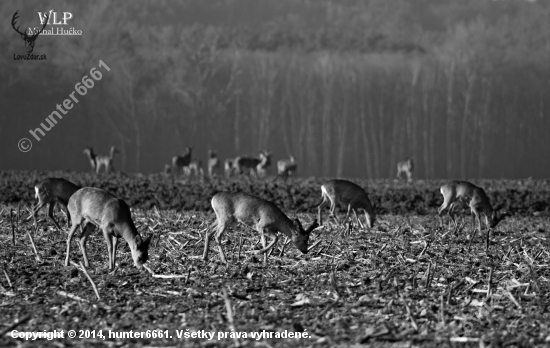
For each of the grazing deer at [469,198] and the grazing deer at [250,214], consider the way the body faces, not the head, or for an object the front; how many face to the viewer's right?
2

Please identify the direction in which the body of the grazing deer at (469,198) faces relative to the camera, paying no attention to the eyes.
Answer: to the viewer's right

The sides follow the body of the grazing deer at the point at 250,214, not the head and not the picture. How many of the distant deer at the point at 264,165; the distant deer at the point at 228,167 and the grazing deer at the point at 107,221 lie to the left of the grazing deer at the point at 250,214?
2

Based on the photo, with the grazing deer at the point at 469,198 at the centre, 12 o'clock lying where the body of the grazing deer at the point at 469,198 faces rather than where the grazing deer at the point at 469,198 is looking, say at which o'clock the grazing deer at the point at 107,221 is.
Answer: the grazing deer at the point at 107,221 is roughly at 4 o'clock from the grazing deer at the point at 469,198.

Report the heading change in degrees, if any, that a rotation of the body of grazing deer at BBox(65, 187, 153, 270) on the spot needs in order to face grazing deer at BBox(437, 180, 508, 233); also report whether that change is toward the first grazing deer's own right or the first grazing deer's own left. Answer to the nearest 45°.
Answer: approximately 90° to the first grazing deer's own left

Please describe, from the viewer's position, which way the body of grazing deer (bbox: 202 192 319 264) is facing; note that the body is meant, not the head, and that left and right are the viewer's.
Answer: facing to the right of the viewer

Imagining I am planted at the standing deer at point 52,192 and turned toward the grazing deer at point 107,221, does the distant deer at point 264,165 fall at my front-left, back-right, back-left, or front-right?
back-left

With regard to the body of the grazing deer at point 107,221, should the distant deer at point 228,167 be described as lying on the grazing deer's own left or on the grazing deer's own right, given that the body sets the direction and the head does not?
on the grazing deer's own left

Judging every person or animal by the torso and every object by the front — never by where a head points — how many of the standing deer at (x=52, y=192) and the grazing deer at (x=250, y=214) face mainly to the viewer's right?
2

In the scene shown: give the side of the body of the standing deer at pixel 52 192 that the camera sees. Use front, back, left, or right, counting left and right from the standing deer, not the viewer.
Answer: right
